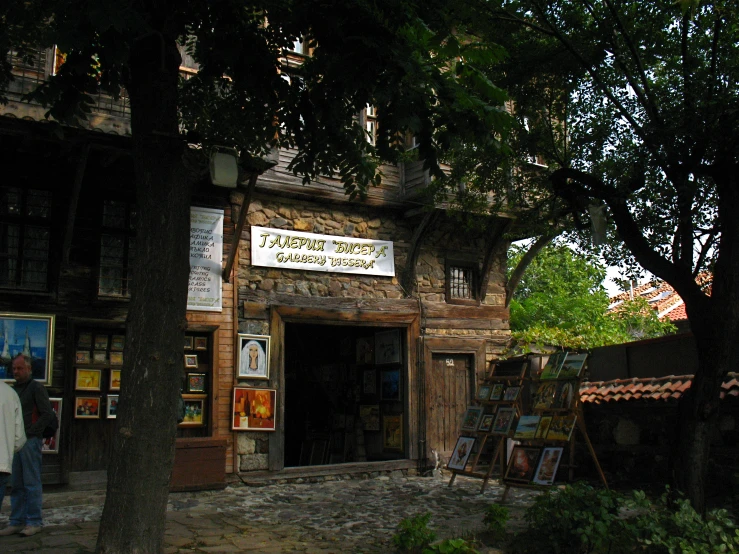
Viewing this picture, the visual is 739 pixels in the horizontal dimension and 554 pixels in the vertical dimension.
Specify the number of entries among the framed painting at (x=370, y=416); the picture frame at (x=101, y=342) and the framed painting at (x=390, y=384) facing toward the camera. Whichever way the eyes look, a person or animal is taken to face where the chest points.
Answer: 3

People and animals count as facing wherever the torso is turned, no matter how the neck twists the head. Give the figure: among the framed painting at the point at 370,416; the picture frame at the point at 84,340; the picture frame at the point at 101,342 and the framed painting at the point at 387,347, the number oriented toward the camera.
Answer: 4

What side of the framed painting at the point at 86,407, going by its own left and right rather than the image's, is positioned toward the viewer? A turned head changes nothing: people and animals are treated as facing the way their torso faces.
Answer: front

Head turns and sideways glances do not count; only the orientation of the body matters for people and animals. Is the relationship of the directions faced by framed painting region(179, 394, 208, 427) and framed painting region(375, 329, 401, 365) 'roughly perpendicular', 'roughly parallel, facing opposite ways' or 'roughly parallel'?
roughly parallel

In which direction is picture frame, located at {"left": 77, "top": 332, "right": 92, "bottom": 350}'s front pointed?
toward the camera

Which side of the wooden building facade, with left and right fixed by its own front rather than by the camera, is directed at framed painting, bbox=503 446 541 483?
left

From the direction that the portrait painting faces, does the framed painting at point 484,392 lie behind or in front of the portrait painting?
in front

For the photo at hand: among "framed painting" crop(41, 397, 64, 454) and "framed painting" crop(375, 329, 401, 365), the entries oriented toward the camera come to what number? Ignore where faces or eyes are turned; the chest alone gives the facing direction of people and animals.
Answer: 2

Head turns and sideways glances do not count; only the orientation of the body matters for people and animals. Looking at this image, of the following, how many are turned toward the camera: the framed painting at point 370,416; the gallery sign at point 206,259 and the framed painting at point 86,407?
3

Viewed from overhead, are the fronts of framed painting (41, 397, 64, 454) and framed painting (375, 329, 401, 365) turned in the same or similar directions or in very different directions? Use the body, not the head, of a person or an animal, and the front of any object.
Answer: same or similar directions

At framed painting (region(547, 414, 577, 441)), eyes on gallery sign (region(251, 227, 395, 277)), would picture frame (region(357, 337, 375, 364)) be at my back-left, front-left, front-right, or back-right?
front-right

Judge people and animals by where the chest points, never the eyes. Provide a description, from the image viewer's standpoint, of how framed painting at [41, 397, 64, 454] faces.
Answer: facing the viewer
